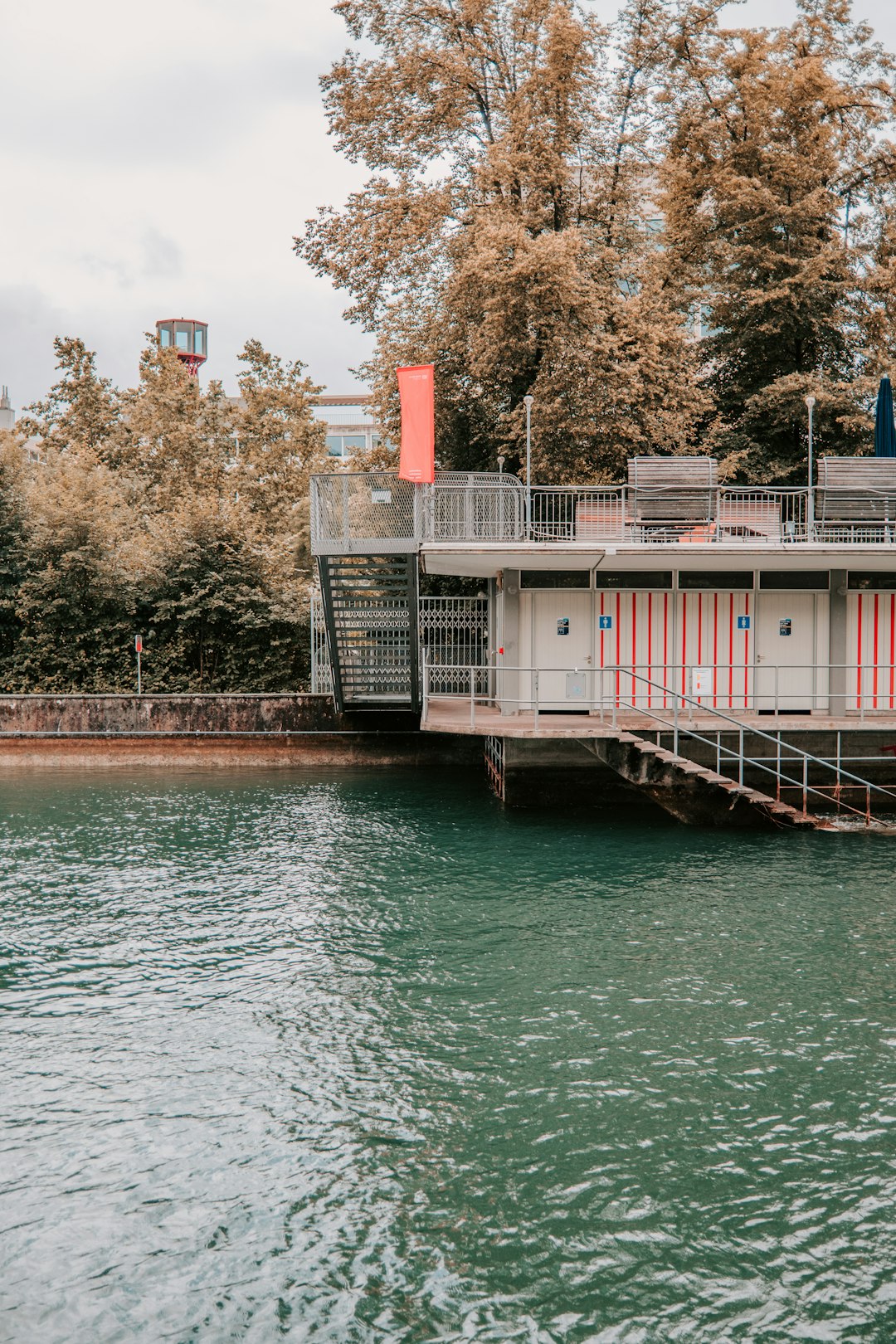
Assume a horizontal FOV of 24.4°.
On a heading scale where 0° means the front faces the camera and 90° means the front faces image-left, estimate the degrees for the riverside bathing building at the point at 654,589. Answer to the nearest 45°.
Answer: approximately 0°

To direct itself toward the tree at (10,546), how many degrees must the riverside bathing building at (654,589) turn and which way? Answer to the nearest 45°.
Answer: approximately 135° to its right
